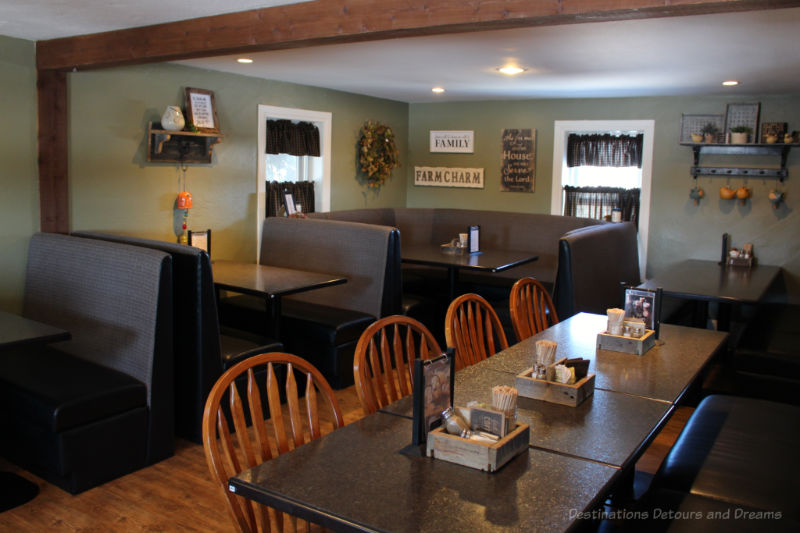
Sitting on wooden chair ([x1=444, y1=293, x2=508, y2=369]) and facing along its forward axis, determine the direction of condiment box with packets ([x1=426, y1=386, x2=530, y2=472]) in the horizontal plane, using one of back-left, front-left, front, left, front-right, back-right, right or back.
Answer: front-right

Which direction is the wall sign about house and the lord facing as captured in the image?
toward the camera

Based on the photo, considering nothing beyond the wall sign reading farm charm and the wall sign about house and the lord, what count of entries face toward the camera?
2

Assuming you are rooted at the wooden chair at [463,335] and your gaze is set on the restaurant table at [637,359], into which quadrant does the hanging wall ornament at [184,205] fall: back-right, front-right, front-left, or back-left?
back-left

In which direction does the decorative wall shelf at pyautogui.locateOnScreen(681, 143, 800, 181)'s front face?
toward the camera

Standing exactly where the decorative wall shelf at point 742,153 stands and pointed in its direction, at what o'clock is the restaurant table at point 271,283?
The restaurant table is roughly at 1 o'clock from the decorative wall shelf.

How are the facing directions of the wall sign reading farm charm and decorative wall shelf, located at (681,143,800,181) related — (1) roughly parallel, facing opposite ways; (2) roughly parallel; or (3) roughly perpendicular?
roughly parallel

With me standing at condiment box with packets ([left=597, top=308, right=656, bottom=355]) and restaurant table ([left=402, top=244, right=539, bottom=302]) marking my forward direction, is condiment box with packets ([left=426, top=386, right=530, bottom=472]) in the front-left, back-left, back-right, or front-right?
back-left

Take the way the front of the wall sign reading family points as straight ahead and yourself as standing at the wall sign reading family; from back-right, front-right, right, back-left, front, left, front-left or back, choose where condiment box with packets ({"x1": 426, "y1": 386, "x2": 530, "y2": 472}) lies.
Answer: front

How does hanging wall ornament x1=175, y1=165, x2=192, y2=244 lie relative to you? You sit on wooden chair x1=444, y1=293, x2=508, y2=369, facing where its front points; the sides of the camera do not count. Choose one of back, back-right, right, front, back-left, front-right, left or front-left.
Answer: back

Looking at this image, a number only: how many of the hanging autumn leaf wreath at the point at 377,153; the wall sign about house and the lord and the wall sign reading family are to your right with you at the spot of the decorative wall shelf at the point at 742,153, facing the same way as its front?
3

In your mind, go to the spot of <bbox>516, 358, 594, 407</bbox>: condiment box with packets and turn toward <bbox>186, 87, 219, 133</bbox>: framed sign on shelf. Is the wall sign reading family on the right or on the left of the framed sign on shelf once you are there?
right

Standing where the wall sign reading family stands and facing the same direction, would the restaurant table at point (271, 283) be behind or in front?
in front

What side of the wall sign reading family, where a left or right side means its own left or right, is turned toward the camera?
front

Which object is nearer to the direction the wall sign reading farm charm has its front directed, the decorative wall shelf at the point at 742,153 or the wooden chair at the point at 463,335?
the wooden chair

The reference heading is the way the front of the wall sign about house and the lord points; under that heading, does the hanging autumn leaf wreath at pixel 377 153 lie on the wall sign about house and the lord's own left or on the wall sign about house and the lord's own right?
on the wall sign about house and the lord's own right

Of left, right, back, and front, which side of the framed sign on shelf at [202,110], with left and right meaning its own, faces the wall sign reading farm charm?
left

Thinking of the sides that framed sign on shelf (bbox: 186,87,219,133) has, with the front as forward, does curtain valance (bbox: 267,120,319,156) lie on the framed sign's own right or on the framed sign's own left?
on the framed sign's own left

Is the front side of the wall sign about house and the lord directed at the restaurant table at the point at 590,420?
yes

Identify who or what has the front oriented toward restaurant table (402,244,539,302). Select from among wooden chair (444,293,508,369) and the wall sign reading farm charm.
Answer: the wall sign reading farm charm
